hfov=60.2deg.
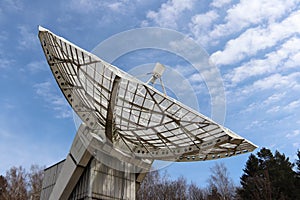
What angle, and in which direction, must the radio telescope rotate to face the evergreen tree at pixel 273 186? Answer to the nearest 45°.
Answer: approximately 45° to its left
